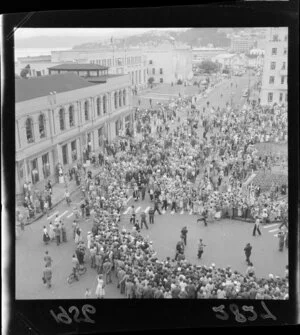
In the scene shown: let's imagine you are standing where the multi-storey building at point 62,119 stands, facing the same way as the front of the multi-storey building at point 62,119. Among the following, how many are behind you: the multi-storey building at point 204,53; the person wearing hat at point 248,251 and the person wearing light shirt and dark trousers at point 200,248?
0

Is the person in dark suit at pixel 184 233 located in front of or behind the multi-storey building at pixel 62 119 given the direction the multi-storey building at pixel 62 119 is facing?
in front

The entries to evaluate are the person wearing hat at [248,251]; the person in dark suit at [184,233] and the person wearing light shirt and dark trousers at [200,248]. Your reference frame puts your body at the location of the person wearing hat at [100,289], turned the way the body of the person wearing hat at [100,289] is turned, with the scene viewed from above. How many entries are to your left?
0

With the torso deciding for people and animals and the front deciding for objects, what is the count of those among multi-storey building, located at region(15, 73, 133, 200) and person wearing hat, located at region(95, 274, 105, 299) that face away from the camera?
1

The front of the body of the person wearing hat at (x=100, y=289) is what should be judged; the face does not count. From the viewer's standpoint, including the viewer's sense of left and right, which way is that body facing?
facing away from the viewer

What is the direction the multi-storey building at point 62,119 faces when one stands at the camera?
facing the viewer and to the right of the viewer

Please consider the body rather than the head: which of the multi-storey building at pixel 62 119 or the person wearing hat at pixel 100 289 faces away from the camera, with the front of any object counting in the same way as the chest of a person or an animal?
the person wearing hat

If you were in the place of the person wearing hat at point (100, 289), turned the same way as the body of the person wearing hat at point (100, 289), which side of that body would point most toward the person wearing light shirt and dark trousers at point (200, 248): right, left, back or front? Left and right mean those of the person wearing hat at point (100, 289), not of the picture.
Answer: right
